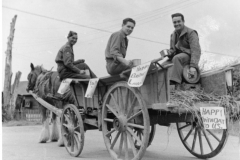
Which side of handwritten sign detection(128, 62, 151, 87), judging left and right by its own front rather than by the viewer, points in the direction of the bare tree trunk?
right

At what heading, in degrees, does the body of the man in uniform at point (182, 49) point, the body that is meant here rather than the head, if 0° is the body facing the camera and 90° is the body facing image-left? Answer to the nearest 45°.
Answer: approximately 45°

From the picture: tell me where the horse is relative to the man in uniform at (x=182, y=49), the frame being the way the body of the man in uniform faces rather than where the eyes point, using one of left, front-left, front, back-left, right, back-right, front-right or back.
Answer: right

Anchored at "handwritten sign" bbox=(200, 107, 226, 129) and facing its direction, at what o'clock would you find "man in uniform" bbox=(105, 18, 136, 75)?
The man in uniform is roughly at 4 o'clock from the handwritten sign.

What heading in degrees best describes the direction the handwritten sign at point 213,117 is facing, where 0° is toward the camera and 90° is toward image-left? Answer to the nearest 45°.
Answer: approximately 0°

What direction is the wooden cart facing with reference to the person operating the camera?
facing away from the viewer and to the left of the viewer

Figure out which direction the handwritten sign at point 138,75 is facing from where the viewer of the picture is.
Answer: facing the viewer and to the left of the viewer
